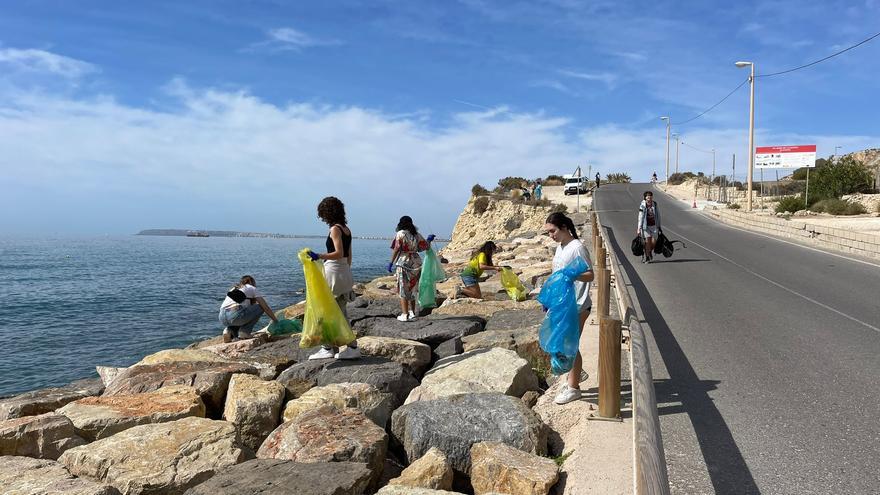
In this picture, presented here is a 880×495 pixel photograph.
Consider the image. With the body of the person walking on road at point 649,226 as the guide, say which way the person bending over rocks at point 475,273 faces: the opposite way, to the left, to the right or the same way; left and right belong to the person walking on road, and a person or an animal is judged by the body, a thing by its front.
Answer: to the left

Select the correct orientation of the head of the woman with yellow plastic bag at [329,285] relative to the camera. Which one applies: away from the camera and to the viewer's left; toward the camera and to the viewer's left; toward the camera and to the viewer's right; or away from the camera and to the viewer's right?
away from the camera and to the viewer's left

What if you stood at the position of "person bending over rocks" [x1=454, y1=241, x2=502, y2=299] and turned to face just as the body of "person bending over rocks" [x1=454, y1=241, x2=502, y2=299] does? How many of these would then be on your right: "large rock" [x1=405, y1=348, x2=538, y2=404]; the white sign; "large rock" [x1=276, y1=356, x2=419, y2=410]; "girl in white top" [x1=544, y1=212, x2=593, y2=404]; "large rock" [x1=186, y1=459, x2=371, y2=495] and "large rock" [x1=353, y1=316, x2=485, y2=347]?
5

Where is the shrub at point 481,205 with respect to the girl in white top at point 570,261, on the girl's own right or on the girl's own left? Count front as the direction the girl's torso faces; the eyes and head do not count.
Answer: on the girl's own right

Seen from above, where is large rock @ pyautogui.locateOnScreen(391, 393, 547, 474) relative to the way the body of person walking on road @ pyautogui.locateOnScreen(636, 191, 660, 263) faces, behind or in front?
in front

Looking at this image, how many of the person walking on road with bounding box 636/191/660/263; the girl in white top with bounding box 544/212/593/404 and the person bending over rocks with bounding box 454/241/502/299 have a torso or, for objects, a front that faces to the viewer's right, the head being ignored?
1

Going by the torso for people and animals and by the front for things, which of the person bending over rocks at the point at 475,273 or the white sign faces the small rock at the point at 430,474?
the white sign

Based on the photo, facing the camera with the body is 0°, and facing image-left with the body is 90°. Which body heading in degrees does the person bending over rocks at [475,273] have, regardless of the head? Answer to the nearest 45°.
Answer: approximately 270°

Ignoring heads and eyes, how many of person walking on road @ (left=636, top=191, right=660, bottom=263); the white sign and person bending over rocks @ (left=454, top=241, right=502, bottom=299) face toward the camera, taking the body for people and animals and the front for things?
2

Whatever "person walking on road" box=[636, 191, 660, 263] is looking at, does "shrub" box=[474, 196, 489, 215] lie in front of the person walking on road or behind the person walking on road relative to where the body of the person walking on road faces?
behind

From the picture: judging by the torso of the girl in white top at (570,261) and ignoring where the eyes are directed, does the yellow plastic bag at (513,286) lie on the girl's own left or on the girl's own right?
on the girl's own right

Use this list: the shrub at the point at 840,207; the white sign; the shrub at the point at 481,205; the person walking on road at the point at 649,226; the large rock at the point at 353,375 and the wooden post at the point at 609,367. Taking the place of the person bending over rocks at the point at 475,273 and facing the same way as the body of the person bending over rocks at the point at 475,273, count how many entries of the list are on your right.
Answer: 2
